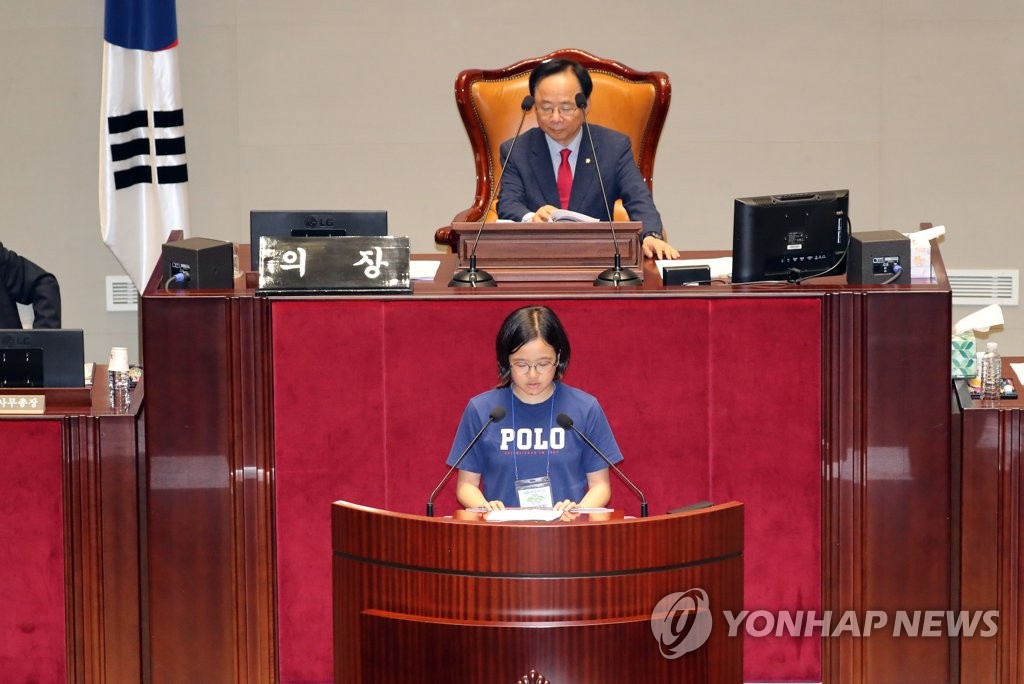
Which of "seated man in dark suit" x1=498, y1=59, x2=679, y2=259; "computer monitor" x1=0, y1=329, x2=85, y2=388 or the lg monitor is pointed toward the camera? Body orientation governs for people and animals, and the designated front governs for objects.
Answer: the seated man in dark suit

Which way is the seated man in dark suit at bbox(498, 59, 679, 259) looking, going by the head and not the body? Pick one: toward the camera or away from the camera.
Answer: toward the camera

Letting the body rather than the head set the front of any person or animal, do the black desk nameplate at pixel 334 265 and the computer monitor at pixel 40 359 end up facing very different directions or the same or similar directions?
very different directions

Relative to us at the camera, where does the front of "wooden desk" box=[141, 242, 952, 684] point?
facing the viewer

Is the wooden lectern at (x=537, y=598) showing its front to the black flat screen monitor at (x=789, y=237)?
no

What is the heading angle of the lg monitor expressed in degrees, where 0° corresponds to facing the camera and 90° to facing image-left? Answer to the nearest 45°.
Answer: approximately 180°

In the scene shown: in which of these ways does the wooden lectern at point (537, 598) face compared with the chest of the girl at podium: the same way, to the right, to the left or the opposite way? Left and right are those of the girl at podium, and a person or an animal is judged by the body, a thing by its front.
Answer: the same way

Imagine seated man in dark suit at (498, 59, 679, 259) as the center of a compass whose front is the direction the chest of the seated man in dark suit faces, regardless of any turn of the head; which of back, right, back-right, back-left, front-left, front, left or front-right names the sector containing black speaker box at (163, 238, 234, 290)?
front-right

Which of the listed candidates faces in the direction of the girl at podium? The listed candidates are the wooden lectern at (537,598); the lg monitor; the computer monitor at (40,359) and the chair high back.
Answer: the chair high back

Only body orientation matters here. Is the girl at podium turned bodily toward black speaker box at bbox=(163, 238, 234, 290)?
no

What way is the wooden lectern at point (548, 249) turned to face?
toward the camera

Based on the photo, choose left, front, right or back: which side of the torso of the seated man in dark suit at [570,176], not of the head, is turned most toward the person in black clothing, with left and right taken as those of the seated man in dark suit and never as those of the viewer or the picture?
right

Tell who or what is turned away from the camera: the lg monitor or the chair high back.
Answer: the lg monitor

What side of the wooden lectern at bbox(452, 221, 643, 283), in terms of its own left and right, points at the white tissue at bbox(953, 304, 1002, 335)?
left

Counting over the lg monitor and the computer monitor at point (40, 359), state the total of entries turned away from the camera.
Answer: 2

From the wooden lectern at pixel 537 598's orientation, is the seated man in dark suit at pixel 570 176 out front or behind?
behind

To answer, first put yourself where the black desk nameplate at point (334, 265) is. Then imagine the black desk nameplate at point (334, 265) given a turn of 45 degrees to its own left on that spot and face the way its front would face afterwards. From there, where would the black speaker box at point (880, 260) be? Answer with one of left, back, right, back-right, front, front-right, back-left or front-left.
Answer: front-left

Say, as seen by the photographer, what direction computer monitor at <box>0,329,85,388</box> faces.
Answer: facing away from the viewer

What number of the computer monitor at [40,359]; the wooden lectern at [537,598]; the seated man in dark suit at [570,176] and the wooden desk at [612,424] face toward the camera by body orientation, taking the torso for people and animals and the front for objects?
3

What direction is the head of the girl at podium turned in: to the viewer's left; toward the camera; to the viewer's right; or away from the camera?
toward the camera
